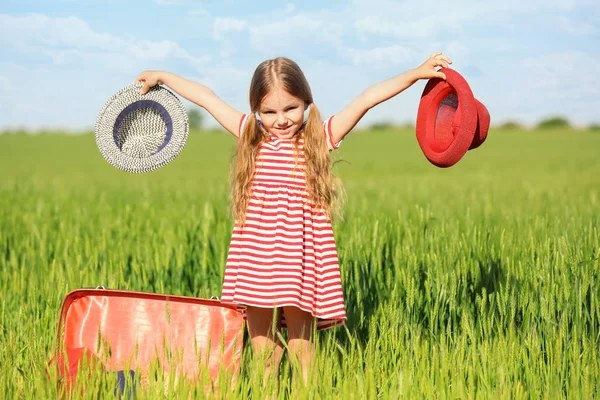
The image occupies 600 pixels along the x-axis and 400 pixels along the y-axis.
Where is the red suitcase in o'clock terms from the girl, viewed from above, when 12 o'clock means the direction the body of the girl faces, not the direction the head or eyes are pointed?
The red suitcase is roughly at 4 o'clock from the girl.

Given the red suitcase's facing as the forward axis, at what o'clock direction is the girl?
The girl is roughly at 10 o'clock from the red suitcase.

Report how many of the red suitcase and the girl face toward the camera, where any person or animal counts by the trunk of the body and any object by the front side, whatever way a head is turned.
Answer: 2

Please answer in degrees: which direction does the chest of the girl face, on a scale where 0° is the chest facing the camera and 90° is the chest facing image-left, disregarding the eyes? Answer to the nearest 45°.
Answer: approximately 0°

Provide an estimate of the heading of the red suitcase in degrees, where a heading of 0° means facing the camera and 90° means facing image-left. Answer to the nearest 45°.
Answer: approximately 0°
